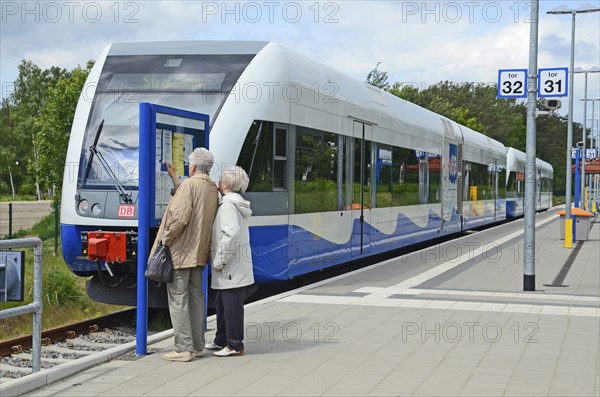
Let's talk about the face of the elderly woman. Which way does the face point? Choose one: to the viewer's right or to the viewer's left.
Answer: to the viewer's left

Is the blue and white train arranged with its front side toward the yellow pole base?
no

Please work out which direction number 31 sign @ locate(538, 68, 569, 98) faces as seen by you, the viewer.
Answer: facing the viewer

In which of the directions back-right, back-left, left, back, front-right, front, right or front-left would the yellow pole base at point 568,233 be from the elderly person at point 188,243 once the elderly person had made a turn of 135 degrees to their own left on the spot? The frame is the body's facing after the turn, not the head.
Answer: back-left

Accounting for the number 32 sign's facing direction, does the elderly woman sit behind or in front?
in front

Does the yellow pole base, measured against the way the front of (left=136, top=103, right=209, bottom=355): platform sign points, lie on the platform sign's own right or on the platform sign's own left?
on the platform sign's own left

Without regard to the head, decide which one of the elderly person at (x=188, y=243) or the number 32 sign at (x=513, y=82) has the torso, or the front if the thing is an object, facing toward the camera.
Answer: the number 32 sign

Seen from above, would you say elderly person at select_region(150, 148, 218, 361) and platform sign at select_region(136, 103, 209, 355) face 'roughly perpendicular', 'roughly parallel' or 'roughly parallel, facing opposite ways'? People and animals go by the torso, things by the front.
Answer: roughly parallel, facing opposite ways

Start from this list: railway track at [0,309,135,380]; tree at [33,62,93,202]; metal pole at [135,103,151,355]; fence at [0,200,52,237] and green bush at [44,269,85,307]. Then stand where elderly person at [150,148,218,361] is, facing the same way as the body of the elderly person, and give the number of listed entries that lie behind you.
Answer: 0

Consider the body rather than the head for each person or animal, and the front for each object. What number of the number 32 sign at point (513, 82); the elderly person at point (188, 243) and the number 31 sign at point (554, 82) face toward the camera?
2

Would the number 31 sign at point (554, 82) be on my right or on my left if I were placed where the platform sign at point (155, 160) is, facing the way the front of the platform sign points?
on my left

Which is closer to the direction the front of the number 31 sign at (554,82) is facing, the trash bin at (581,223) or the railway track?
the railway track

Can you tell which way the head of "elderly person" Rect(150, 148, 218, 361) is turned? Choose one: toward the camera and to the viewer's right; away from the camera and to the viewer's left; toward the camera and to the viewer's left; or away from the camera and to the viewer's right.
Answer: away from the camera and to the viewer's left

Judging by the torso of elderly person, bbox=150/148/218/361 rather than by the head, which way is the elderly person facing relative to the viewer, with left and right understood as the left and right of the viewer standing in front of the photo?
facing away from the viewer and to the left of the viewer

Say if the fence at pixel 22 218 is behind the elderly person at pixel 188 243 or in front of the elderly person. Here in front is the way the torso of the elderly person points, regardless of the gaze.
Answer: in front

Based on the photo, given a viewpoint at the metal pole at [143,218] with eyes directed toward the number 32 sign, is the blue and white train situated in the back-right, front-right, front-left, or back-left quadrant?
front-left

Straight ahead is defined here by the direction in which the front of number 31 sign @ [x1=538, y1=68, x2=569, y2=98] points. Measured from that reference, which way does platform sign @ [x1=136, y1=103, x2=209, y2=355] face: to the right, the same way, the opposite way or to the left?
to the left
